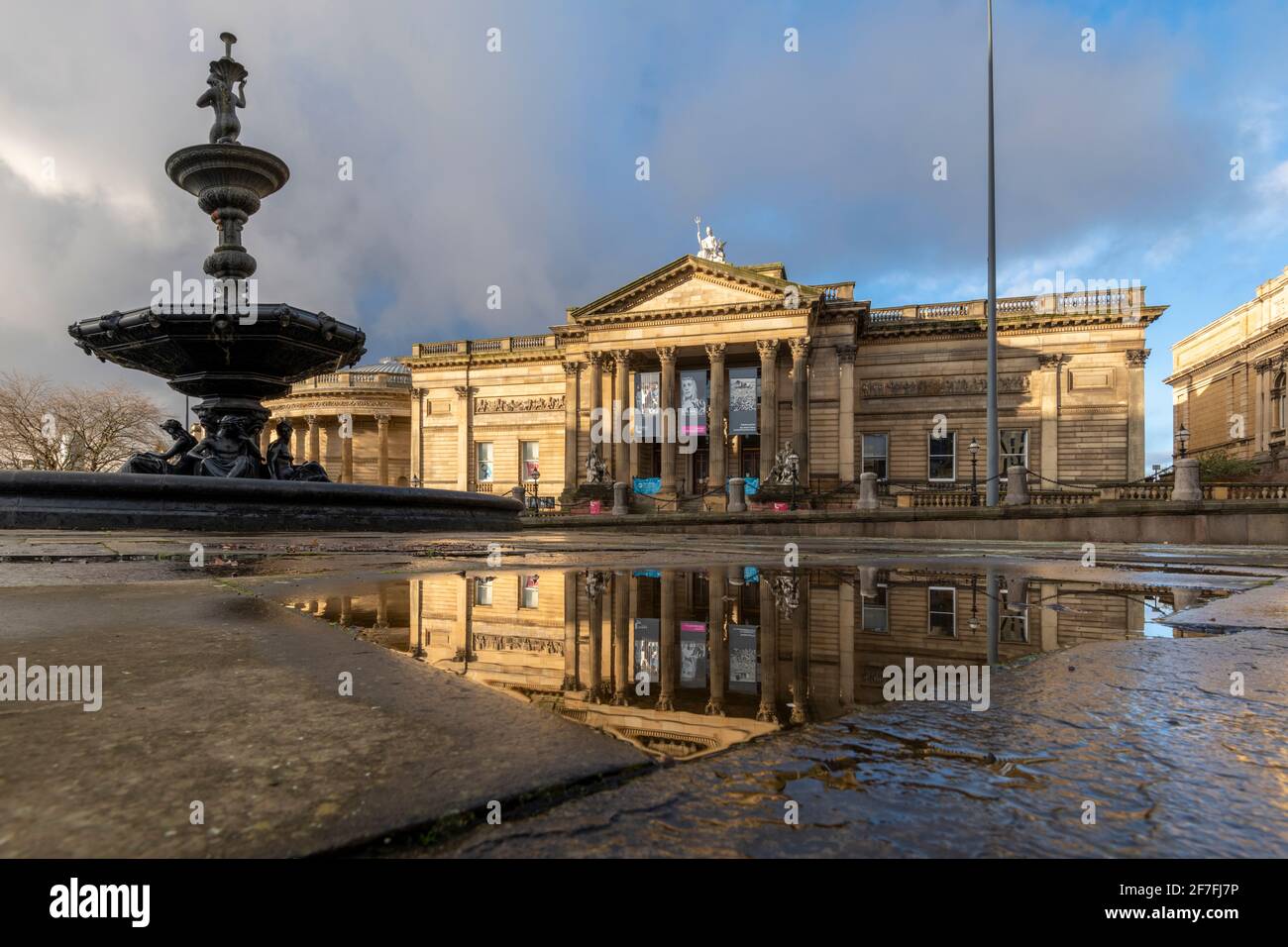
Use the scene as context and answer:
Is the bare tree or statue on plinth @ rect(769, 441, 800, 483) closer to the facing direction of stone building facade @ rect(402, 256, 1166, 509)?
the statue on plinth

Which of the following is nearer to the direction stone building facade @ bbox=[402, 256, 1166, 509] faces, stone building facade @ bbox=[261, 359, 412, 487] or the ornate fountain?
the ornate fountain

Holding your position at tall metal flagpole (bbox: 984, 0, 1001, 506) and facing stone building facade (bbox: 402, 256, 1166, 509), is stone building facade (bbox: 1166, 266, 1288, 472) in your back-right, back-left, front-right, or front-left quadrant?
front-right

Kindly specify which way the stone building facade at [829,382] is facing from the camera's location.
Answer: facing the viewer

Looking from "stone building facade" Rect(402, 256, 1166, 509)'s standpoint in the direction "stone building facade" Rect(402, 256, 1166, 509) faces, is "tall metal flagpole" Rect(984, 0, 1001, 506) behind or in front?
in front

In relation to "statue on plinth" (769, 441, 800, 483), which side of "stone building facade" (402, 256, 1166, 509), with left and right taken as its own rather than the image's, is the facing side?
front

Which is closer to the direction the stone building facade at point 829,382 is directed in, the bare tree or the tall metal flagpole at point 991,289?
the tall metal flagpole

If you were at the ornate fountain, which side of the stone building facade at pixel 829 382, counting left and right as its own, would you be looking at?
front

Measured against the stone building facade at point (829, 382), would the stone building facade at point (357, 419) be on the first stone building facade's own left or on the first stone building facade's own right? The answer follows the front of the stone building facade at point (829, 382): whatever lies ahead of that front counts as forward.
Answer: on the first stone building facade's own right

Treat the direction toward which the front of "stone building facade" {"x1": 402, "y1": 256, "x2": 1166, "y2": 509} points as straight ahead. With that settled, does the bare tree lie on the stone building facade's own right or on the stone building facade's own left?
on the stone building facade's own right

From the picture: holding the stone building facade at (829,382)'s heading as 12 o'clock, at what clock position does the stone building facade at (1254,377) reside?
the stone building facade at (1254,377) is roughly at 8 o'clock from the stone building facade at (829,382).
